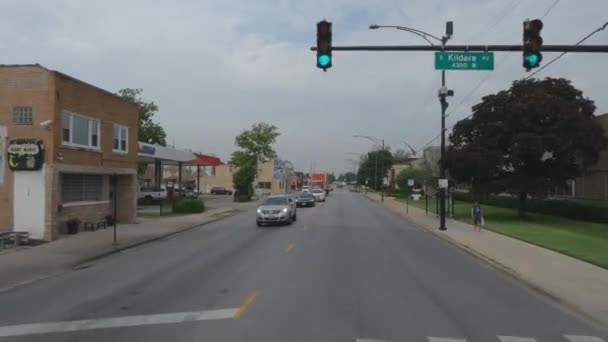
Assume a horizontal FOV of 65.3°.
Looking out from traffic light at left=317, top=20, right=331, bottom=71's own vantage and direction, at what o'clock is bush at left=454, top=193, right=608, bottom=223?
The bush is roughly at 7 o'clock from the traffic light.

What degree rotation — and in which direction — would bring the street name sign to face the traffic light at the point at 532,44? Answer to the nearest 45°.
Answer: approximately 45° to its left

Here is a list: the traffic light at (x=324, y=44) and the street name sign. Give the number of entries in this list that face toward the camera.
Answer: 2

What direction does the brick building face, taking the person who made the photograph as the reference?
facing the viewer and to the right of the viewer

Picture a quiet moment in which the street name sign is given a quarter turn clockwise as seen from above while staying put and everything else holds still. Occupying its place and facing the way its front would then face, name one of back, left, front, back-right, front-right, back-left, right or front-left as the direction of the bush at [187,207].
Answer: front-right

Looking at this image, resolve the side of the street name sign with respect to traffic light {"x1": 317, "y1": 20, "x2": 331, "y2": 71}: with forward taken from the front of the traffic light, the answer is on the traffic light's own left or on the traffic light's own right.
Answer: on the traffic light's own left

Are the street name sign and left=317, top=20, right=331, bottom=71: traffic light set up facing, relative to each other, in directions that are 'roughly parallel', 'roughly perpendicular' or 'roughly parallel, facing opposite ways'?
roughly parallel

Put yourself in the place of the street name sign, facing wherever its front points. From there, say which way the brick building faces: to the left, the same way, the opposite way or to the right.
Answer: to the left

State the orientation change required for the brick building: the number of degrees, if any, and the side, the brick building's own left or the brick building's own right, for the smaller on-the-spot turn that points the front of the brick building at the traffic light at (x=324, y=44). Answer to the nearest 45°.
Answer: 0° — it already faces it

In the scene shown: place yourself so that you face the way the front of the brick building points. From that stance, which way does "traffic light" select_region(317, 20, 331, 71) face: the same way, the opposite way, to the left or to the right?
to the right

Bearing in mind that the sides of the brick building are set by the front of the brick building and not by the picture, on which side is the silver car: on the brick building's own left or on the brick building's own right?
on the brick building's own left

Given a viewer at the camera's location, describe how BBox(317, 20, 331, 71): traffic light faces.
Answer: facing the viewer

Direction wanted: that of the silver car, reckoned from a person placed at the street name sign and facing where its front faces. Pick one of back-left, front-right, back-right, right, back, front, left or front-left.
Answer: back-right
